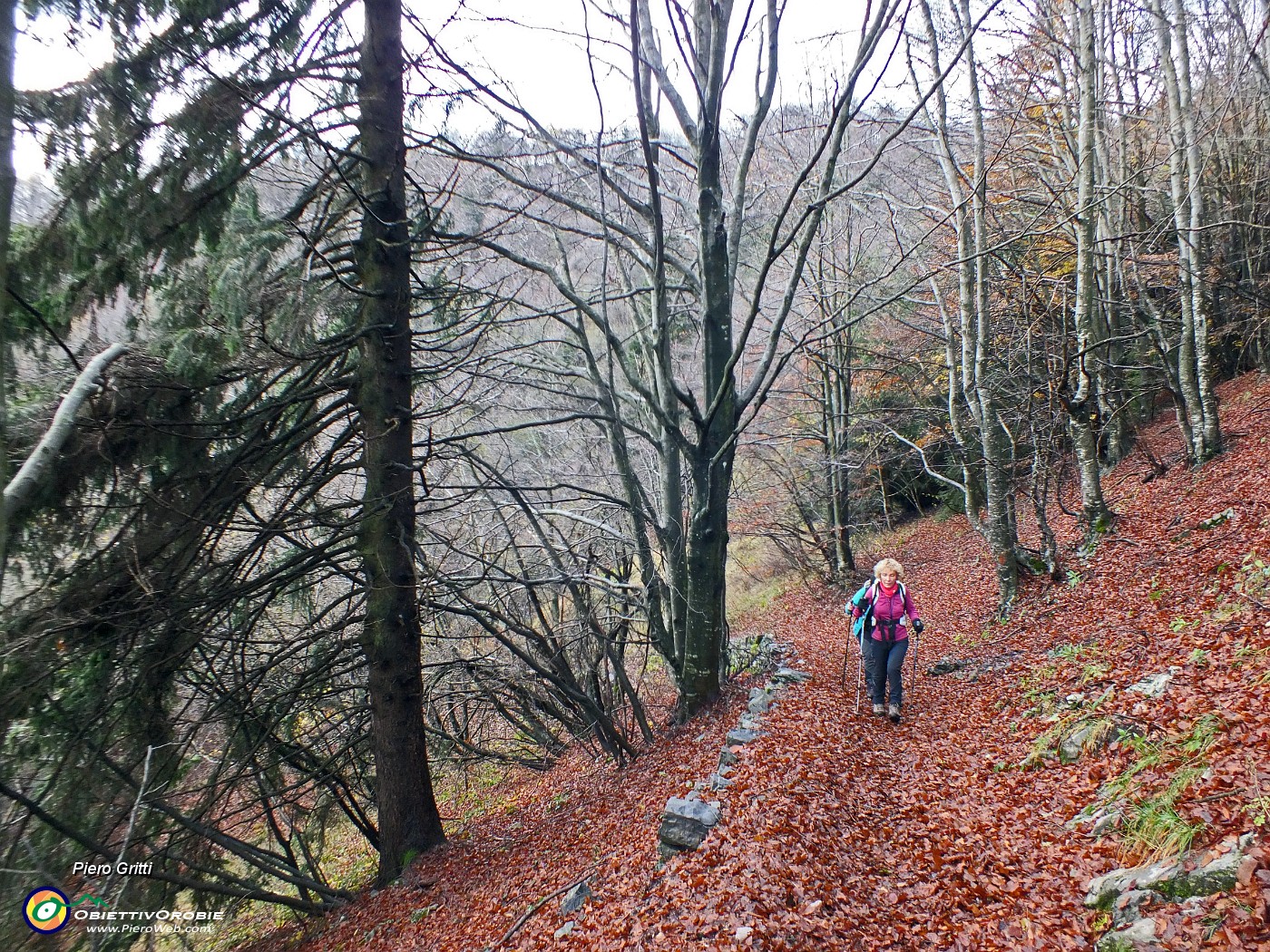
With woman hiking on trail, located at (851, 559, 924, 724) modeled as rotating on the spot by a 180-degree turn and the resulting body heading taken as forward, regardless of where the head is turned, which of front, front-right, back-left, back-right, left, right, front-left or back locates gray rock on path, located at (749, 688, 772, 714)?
left

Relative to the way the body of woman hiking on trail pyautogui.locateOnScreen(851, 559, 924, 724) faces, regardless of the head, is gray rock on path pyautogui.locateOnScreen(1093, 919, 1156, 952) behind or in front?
in front

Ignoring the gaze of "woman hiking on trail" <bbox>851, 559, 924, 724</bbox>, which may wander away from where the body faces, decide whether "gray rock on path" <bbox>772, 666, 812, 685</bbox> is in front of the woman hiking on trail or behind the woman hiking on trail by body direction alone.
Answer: behind

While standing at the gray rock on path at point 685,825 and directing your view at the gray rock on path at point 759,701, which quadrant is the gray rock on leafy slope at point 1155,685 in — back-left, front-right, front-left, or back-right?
front-right

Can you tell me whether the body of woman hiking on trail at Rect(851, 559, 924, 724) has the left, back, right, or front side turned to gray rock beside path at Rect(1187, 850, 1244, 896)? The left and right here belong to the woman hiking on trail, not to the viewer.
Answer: front

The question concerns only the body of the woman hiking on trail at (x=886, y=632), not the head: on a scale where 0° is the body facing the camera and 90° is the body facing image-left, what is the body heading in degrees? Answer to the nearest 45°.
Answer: approximately 0°

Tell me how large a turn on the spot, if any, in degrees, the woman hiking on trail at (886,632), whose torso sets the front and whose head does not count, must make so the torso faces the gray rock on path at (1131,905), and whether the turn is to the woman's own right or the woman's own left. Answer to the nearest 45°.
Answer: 0° — they already face it

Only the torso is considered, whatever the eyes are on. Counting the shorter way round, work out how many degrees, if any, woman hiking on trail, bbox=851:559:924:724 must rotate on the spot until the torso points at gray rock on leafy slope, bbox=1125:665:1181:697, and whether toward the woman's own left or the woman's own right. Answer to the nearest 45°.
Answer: approximately 45° to the woman's own left

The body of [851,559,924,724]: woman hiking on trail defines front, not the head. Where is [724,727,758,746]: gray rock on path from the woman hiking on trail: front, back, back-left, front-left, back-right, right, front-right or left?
front-right
